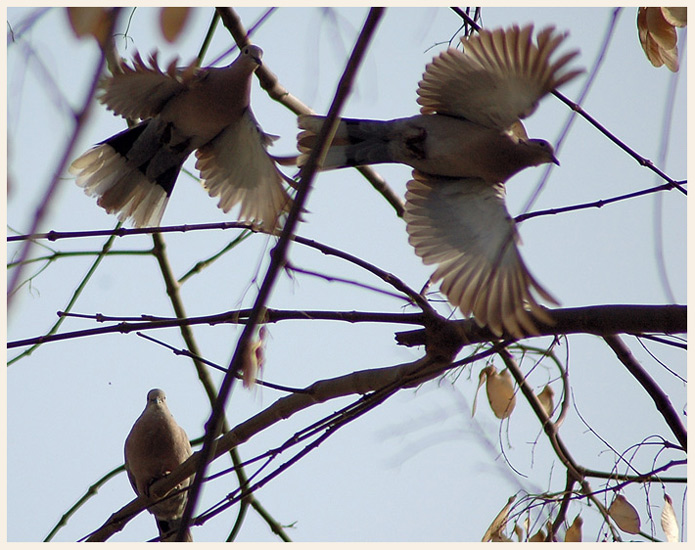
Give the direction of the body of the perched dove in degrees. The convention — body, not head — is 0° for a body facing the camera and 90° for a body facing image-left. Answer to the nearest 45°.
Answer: approximately 0°

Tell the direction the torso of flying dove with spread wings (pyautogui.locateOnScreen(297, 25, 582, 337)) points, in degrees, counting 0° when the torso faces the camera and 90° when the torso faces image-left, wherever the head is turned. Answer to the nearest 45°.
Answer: approximately 270°

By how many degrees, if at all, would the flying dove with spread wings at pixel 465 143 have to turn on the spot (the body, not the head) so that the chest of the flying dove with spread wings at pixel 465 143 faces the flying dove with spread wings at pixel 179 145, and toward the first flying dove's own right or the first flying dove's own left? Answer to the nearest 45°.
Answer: approximately 180°

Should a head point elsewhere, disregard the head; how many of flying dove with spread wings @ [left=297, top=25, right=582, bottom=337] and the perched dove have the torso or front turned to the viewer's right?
1
